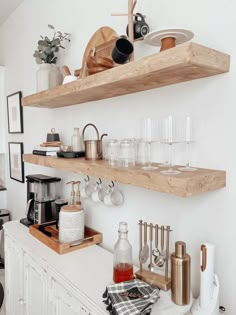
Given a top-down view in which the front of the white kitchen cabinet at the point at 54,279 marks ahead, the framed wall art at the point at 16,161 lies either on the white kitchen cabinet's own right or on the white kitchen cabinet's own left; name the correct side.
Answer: on the white kitchen cabinet's own right

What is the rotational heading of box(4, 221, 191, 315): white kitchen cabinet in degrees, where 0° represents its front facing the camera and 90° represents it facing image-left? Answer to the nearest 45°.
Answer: approximately 45°

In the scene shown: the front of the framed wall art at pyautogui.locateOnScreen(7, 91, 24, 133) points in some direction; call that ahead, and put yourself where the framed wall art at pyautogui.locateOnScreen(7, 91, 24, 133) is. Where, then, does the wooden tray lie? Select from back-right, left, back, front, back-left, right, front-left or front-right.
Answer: front-left

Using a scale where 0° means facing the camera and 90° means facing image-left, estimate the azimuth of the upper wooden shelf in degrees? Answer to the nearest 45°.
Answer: approximately 45°

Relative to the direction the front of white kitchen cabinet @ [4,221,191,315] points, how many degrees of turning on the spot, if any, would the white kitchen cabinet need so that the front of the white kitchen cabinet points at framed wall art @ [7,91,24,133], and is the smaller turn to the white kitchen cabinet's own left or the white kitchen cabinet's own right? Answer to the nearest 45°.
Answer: approximately 135° to the white kitchen cabinet's own right

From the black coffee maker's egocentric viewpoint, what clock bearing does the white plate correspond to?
The white plate is roughly at 10 o'clock from the black coffee maker.
